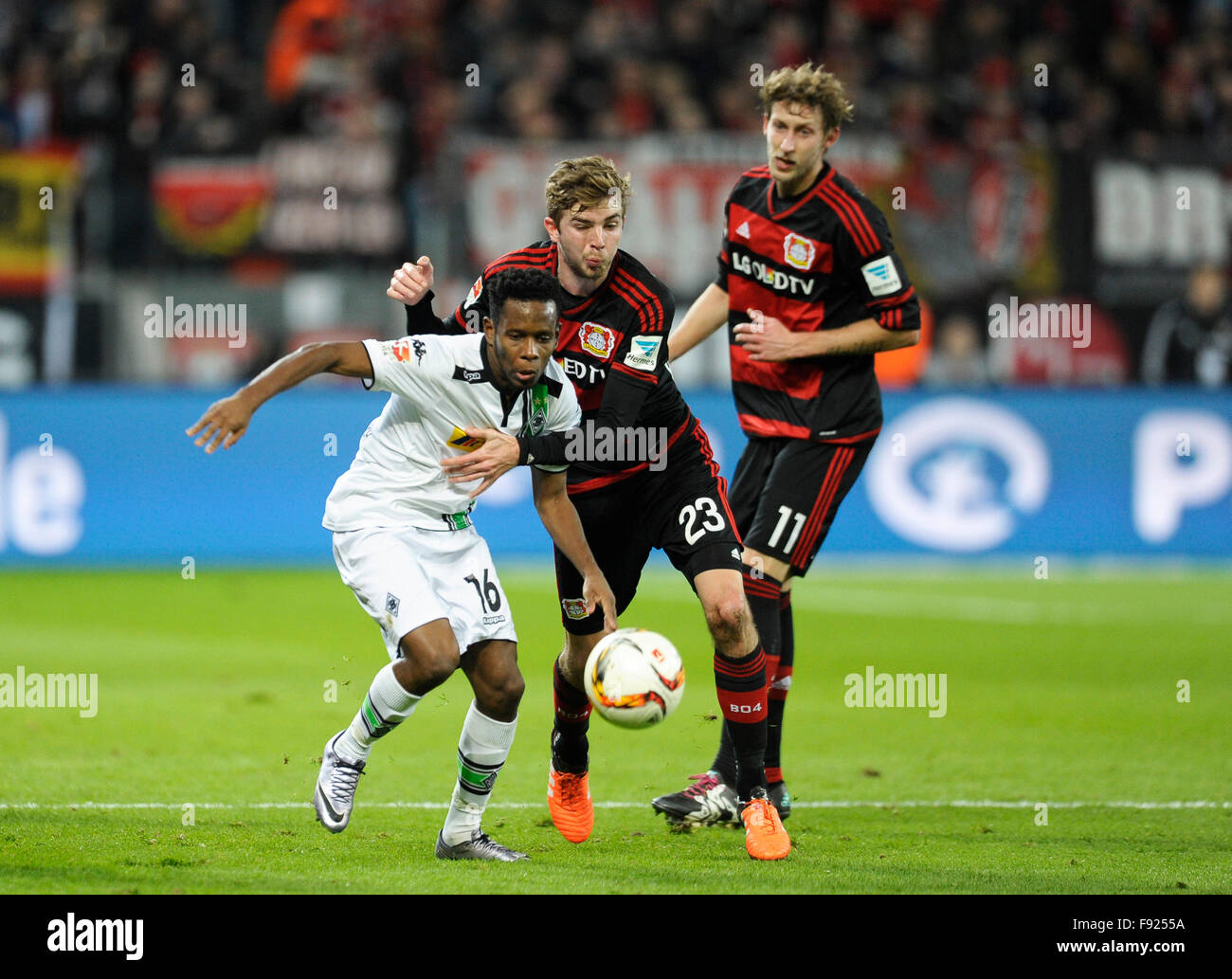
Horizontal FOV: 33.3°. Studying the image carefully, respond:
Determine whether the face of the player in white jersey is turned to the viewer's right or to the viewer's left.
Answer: to the viewer's right

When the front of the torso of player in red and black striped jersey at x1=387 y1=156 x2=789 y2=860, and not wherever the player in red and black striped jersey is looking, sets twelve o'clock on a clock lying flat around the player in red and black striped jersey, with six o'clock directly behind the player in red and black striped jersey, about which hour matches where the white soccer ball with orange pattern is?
The white soccer ball with orange pattern is roughly at 12 o'clock from the player in red and black striped jersey.

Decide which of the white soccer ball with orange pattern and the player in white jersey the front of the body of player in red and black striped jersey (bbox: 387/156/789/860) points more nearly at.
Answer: the white soccer ball with orange pattern

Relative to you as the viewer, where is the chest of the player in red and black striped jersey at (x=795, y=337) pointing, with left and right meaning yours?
facing the viewer and to the left of the viewer

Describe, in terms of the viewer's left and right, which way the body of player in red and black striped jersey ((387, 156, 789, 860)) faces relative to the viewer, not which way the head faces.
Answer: facing the viewer

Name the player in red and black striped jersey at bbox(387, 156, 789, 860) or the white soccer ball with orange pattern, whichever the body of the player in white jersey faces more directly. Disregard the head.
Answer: the white soccer ball with orange pattern

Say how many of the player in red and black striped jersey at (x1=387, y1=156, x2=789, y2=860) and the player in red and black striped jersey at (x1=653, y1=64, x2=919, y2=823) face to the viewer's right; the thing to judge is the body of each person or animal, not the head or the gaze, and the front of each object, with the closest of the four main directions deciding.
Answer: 0
